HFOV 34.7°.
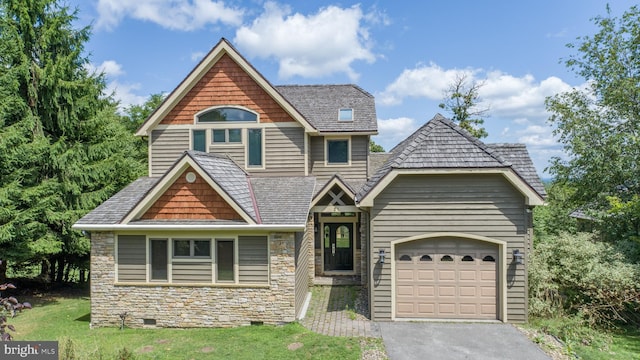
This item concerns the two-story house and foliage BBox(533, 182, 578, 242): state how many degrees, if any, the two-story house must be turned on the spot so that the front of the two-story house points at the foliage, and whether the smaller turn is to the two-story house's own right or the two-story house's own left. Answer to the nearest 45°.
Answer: approximately 135° to the two-story house's own left

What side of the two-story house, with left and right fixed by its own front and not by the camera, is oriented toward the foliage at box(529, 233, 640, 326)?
left

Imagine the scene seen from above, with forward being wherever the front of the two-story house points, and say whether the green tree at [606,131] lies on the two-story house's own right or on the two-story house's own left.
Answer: on the two-story house's own left

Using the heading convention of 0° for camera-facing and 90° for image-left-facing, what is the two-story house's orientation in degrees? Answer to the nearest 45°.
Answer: approximately 0°
